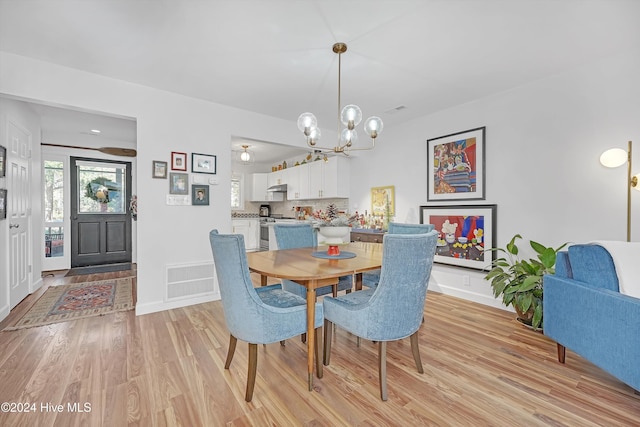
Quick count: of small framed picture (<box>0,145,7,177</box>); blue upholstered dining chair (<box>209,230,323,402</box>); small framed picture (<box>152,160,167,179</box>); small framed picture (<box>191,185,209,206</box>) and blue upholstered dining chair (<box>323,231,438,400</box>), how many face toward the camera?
2

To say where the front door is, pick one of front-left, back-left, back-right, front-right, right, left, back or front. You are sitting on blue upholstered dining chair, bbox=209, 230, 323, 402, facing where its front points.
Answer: left

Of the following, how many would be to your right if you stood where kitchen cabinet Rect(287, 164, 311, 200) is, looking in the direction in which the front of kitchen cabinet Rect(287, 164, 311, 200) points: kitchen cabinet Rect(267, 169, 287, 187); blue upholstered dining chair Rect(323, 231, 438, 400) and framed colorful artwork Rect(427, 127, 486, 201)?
1

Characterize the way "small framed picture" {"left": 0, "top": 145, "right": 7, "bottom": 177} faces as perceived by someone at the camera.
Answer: facing to the right of the viewer

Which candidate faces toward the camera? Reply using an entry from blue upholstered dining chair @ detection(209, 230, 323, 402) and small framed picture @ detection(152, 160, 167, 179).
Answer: the small framed picture

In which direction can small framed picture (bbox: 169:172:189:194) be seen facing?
toward the camera

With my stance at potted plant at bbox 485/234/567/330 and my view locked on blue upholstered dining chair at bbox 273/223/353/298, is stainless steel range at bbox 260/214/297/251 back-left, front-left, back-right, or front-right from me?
front-right

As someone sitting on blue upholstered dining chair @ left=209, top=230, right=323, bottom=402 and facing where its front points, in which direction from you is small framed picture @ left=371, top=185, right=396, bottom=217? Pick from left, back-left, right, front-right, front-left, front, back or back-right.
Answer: front

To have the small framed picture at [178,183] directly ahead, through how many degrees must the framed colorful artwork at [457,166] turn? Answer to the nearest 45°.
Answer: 0° — it already faces it

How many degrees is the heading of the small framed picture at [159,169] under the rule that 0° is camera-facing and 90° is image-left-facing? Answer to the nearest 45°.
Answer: approximately 0°

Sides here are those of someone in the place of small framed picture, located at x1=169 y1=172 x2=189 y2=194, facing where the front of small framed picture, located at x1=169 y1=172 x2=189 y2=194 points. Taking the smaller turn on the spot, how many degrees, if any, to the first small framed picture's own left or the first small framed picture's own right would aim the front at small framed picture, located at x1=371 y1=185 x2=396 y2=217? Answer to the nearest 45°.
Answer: approximately 90° to the first small framed picture's own left

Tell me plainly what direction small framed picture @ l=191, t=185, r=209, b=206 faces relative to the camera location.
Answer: facing the viewer

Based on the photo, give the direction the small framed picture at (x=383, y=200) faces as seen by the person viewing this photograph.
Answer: facing the viewer and to the left of the viewer

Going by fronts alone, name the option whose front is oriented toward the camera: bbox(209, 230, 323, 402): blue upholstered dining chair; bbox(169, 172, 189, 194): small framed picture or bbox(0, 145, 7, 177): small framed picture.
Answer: bbox(169, 172, 189, 194): small framed picture
